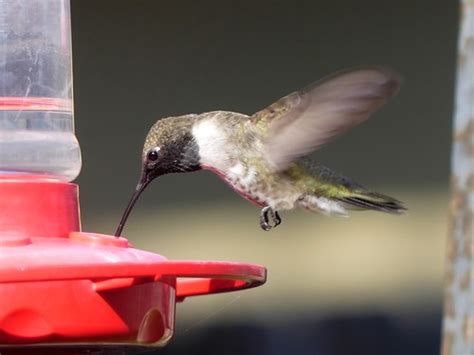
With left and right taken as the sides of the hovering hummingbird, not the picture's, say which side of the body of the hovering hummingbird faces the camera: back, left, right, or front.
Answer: left

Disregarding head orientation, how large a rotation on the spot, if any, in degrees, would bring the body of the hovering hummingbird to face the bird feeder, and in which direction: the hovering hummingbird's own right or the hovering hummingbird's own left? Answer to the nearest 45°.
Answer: approximately 45° to the hovering hummingbird's own left
